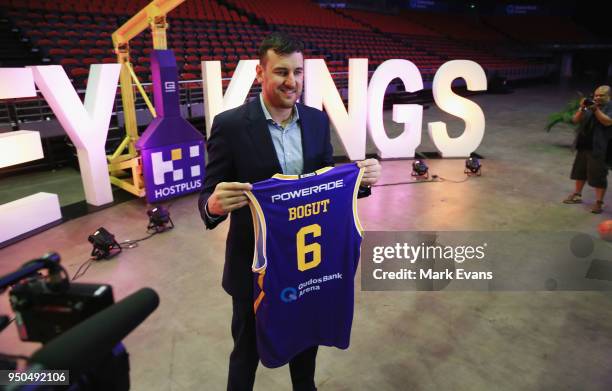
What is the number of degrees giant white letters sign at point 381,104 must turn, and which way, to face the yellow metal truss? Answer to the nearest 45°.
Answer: approximately 45° to its right

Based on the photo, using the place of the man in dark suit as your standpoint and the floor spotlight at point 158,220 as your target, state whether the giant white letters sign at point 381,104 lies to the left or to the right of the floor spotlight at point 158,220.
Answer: right

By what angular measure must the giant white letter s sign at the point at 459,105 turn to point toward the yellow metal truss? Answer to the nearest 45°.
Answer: approximately 45° to its right

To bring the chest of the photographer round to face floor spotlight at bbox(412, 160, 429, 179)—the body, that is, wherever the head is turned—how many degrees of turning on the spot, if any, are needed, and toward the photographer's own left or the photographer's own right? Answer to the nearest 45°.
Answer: approximately 45° to the photographer's own right

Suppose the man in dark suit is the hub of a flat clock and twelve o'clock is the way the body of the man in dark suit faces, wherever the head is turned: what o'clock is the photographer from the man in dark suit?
The photographer is roughly at 9 o'clock from the man in dark suit.

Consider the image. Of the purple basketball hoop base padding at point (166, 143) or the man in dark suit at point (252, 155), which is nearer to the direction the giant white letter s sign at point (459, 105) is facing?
the man in dark suit

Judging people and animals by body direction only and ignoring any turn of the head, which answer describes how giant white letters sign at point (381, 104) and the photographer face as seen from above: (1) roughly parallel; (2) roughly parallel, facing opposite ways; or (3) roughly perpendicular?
roughly perpendicular

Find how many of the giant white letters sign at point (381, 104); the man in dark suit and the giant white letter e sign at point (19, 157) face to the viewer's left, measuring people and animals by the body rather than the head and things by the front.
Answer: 0

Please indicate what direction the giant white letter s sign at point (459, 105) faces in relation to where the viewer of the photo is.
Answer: facing the viewer

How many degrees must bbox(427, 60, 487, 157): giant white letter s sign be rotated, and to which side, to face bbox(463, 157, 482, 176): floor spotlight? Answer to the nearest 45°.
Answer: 0° — it already faces it

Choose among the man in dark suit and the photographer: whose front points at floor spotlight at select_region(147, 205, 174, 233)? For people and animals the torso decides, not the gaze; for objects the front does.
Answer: the photographer

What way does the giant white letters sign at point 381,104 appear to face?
toward the camera

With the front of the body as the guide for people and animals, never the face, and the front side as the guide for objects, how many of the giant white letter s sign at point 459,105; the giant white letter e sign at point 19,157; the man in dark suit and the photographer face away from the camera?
0

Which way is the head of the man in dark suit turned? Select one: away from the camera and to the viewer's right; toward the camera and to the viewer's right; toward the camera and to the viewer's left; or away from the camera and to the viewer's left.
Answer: toward the camera and to the viewer's right

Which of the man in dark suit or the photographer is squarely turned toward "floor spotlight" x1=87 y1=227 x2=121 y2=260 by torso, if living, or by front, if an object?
the photographer

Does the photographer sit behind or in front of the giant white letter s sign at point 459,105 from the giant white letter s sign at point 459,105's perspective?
in front
